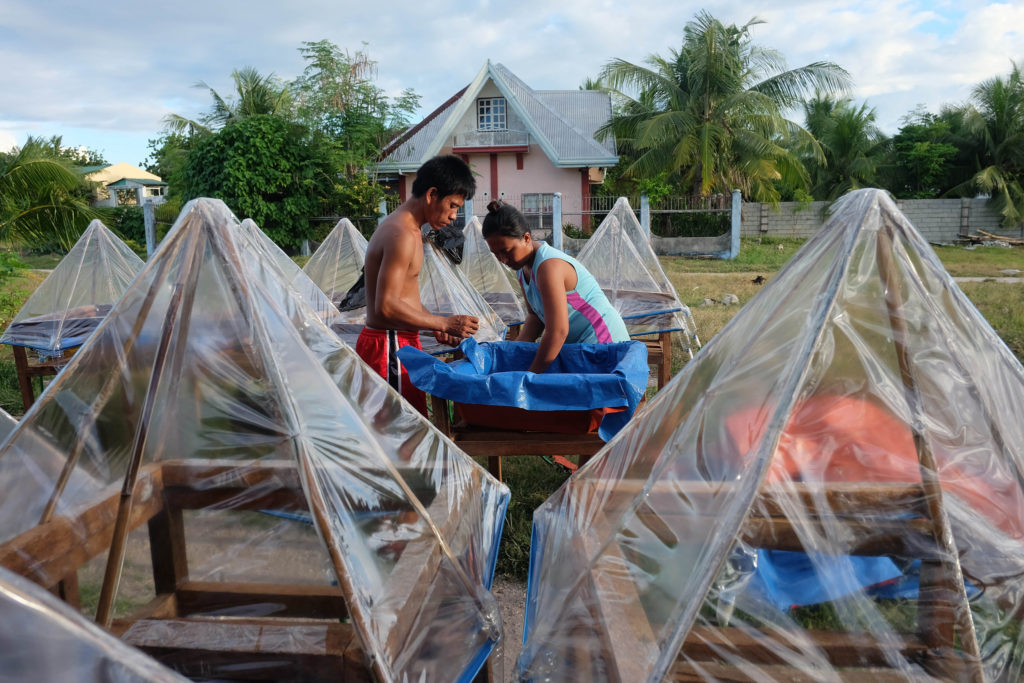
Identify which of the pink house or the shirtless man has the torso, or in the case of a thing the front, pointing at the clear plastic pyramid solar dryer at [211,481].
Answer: the pink house

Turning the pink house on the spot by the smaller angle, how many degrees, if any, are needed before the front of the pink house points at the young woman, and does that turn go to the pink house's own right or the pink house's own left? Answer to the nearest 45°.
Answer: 0° — it already faces them

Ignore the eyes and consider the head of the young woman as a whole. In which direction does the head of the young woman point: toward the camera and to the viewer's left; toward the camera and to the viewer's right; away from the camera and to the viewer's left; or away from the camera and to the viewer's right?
toward the camera and to the viewer's left

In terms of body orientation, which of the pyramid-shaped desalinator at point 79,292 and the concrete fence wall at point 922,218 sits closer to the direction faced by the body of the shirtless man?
the concrete fence wall

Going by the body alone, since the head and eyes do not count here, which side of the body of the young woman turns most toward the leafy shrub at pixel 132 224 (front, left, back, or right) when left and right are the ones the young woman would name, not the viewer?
right

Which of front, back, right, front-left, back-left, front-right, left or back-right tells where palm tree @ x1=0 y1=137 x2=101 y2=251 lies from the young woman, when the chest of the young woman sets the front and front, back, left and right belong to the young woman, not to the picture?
right

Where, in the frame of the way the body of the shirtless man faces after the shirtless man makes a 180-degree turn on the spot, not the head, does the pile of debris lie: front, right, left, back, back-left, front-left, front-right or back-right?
back-right

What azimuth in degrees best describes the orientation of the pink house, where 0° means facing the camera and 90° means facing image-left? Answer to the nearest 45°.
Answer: approximately 0°

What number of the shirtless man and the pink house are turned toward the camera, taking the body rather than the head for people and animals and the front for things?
1

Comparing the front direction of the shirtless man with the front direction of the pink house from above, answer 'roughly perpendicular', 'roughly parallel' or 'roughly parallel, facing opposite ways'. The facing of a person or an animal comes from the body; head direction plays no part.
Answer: roughly perpendicular

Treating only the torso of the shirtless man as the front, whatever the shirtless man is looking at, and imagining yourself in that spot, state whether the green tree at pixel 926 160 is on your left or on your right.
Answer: on your left

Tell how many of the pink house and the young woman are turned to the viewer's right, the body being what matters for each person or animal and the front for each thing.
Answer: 0

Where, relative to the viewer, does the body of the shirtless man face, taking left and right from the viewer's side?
facing to the right of the viewer

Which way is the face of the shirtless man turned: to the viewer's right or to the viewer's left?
to the viewer's right
